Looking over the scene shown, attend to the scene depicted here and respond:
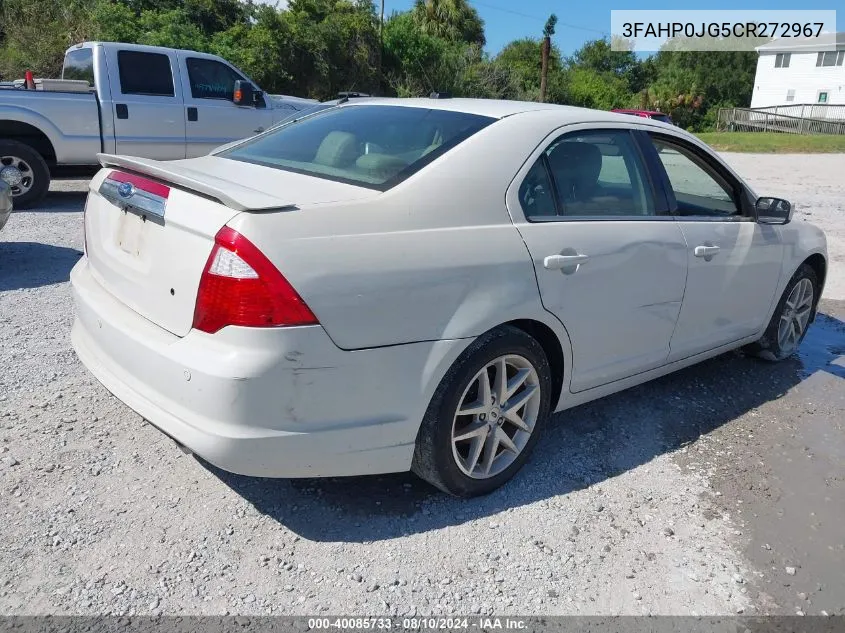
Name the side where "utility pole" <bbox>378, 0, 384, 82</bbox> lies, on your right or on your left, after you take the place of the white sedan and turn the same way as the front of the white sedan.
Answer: on your left

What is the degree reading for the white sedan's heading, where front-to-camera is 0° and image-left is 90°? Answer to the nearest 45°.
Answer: approximately 225°

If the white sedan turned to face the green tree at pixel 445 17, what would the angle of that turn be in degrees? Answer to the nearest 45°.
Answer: approximately 45° to its left

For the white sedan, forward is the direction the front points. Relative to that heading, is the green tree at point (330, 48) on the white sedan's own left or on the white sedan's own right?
on the white sedan's own left

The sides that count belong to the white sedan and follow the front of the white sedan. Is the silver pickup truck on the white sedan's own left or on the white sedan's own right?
on the white sedan's own left

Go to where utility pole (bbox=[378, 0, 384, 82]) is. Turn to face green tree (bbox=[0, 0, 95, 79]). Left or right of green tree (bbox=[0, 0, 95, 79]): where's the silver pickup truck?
left

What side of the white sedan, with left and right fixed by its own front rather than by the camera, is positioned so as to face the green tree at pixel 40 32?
left
